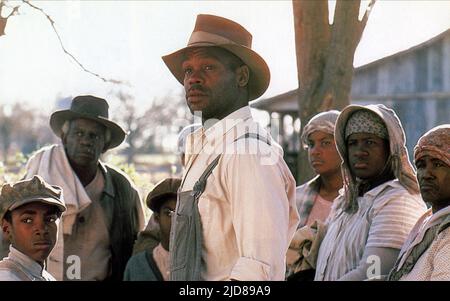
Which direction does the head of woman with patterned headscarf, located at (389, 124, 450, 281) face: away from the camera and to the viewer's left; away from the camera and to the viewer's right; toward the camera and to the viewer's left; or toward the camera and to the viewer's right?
toward the camera and to the viewer's left

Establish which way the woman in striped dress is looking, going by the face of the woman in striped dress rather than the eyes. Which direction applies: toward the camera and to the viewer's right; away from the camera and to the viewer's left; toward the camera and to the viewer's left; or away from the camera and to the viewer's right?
toward the camera and to the viewer's left

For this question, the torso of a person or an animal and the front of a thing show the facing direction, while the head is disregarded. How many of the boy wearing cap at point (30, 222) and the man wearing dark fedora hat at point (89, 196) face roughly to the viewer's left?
0

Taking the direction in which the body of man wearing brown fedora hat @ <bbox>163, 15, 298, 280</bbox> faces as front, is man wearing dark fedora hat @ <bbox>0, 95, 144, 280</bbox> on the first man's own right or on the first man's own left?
on the first man's own right

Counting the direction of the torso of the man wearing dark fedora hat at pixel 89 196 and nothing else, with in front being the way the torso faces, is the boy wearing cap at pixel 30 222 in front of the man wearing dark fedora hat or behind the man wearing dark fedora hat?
in front

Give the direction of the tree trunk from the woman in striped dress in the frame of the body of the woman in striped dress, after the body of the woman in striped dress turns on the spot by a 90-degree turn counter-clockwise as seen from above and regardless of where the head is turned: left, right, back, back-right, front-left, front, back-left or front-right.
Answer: back-left

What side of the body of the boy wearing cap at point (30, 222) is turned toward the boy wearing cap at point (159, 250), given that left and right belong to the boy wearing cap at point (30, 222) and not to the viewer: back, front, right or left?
left

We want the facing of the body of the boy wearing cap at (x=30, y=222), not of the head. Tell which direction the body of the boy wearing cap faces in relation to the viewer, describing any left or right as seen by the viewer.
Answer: facing the viewer and to the right of the viewer

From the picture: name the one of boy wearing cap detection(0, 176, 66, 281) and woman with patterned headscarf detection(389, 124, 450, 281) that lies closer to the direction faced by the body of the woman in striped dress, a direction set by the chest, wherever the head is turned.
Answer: the boy wearing cap

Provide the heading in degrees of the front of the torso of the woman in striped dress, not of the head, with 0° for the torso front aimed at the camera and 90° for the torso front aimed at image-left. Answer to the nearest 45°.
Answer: approximately 45°

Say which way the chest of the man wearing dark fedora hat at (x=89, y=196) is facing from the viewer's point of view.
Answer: toward the camera

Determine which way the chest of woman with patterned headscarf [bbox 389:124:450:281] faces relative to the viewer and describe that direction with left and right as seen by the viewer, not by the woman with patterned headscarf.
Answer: facing the viewer and to the left of the viewer
